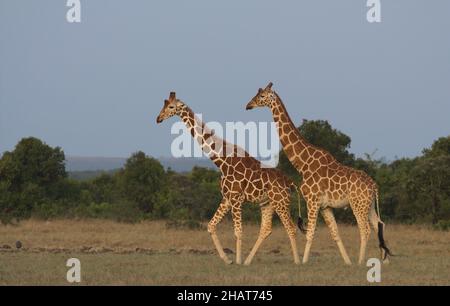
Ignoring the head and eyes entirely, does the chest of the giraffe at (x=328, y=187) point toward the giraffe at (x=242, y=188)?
yes

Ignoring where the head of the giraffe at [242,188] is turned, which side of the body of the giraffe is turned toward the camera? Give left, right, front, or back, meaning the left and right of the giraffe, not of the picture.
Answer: left

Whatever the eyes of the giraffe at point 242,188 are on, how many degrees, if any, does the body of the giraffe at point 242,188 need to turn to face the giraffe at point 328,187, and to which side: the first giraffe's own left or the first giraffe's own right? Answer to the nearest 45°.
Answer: approximately 180°

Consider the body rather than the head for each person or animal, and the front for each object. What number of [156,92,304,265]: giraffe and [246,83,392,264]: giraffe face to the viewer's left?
2

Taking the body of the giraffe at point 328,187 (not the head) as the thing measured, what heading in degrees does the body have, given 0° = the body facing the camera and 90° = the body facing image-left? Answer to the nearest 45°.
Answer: approximately 90°
